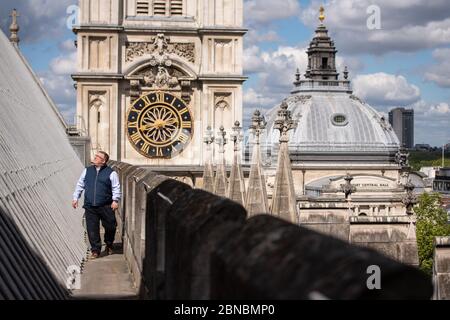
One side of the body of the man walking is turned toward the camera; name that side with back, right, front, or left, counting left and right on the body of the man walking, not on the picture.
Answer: front

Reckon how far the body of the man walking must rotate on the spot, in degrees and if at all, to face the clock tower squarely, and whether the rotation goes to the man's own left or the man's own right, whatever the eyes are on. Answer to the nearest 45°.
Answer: approximately 180°
